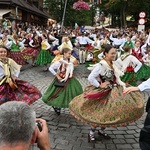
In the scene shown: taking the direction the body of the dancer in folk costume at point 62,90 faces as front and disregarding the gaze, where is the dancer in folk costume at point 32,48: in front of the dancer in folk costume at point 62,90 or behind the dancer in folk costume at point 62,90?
behind

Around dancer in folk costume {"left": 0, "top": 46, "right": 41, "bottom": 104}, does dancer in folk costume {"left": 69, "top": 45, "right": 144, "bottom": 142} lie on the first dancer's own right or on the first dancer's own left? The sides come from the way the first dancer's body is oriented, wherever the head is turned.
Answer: on the first dancer's own left

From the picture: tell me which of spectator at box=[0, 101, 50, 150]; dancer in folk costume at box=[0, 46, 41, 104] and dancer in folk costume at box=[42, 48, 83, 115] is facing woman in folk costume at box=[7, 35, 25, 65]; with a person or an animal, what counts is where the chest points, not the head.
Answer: the spectator

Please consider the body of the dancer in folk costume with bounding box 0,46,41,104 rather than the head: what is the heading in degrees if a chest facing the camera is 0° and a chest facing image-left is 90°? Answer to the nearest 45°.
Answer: approximately 0°

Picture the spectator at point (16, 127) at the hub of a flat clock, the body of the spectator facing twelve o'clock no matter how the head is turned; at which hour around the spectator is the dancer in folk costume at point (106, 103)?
The dancer in folk costume is roughly at 1 o'clock from the spectator.

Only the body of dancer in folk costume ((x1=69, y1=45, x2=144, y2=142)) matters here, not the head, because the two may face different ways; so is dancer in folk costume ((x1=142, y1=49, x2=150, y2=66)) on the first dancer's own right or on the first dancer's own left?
on the first dancer's own left

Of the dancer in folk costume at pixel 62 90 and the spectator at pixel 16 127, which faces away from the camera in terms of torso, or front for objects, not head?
the spectator

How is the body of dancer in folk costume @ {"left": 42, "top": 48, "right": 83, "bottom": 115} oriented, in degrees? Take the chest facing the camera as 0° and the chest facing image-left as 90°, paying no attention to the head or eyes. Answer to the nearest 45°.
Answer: approximately 315°

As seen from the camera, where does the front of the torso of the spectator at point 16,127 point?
away from the camera

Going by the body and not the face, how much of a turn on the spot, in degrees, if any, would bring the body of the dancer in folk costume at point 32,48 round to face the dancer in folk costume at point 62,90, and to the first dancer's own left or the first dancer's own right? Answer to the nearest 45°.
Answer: approximately 45° to the first dancer's own right

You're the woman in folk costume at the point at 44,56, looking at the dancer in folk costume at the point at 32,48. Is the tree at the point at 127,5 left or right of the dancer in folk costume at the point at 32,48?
right
